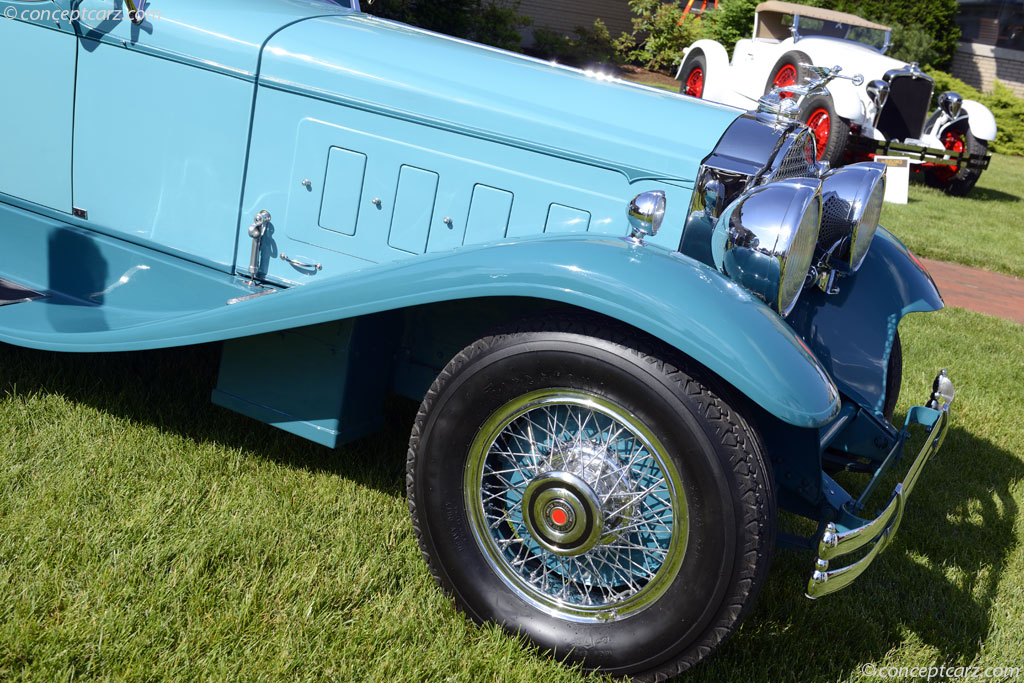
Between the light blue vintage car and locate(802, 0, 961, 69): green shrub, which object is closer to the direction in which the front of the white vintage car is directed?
the light blue vintage car

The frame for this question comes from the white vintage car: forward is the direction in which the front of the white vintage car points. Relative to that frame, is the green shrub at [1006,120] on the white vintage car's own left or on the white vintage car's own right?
on the white vintage car's own left

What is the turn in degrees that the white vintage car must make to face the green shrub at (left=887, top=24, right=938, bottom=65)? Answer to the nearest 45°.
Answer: approximately 135° to its left

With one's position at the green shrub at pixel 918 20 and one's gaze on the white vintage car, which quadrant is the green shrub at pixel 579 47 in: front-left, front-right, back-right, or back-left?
front-right

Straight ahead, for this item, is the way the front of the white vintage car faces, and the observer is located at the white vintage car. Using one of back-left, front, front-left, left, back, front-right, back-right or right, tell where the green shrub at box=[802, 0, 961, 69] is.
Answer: back-left

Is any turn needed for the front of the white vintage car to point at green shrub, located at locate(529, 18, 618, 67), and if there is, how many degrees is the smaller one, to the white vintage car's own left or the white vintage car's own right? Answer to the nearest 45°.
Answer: approximately 180°

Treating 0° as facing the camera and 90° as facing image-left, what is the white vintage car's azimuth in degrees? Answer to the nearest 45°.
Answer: approximately 315°

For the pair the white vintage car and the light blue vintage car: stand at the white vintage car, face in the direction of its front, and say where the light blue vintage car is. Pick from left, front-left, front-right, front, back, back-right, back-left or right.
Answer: front-right

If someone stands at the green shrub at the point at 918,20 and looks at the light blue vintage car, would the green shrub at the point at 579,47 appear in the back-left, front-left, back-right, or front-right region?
front-right

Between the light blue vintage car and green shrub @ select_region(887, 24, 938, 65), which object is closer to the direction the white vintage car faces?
the light blue vintage car
